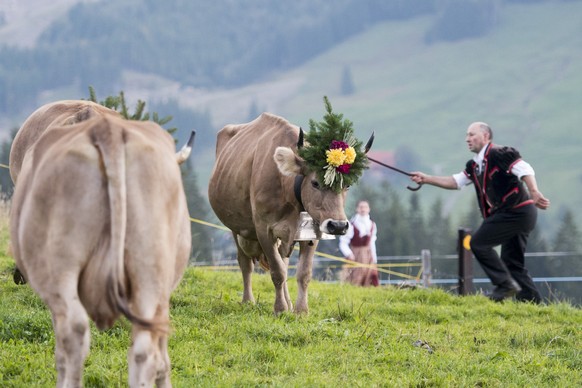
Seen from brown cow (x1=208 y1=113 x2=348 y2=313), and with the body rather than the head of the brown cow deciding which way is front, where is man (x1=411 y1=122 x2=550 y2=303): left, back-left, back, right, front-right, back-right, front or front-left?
left

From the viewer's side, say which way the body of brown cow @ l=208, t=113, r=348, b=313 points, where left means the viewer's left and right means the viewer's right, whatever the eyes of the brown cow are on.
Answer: facing the viewer and to the right of the viewer

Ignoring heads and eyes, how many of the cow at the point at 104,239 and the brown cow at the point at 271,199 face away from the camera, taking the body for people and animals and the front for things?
1

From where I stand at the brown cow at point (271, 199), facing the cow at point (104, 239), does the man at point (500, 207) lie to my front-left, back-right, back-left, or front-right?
back-left

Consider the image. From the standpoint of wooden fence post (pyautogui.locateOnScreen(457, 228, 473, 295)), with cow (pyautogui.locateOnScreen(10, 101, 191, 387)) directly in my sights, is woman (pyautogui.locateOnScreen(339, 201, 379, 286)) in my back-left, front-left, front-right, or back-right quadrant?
back-right

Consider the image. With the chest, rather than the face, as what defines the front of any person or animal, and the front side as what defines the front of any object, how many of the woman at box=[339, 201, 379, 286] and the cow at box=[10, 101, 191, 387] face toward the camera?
1

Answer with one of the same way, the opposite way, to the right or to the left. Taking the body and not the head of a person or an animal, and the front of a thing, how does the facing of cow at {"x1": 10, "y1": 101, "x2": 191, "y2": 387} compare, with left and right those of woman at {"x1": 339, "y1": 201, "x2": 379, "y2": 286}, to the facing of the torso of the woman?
the opposite way

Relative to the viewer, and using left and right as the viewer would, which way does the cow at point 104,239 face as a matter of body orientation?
facing away from the viewer

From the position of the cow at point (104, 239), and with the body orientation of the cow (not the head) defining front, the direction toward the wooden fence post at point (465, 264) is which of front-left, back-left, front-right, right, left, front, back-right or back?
front-right

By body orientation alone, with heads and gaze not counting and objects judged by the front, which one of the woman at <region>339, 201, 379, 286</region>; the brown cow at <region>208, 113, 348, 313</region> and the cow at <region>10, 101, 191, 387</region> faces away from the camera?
the cow

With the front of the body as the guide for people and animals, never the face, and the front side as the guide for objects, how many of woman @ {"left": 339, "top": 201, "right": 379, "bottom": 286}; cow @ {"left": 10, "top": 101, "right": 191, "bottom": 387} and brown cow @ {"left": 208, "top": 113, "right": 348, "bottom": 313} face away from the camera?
1

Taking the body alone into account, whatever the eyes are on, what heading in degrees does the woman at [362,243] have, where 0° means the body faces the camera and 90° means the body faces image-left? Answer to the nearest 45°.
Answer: approximately 0°

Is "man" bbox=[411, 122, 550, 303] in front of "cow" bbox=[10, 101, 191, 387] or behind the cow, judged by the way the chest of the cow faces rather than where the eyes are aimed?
in front
